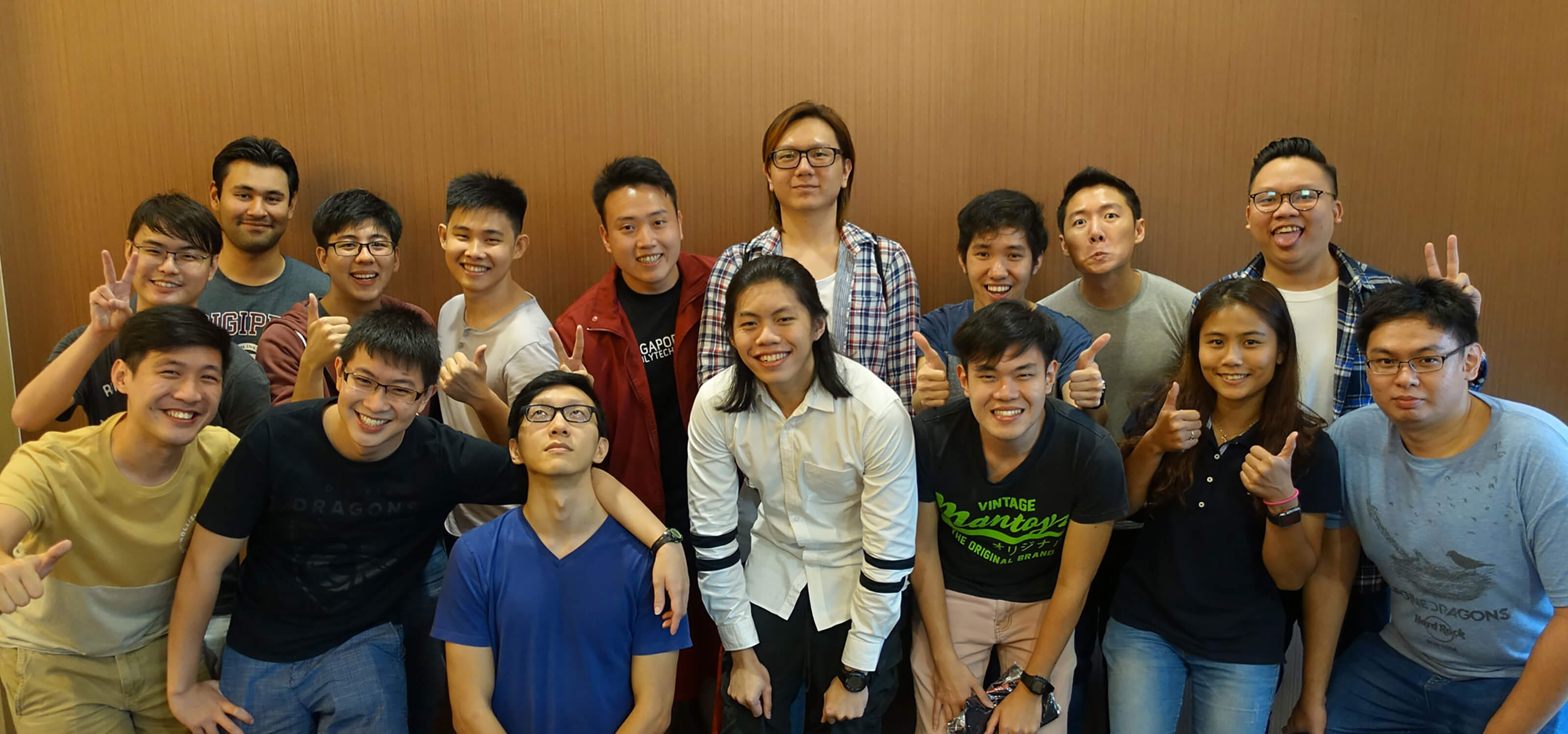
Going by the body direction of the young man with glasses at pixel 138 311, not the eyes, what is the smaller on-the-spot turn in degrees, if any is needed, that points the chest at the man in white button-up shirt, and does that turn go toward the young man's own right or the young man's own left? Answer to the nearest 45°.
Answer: approximately 45° to the young man's own left

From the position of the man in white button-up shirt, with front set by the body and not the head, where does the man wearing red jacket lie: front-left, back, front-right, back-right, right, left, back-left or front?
back-right

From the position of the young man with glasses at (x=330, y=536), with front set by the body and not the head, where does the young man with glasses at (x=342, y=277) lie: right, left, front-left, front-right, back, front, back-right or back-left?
back

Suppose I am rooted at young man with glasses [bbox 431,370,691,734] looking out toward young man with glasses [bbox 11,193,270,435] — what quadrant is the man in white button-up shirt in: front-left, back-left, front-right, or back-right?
back-right

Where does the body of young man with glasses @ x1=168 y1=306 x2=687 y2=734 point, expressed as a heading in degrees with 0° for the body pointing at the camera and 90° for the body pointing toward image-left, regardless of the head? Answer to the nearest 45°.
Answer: approximately 0°

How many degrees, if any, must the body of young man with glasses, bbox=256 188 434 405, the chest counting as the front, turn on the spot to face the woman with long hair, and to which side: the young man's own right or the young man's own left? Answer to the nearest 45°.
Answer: approximately 45° to the young man's own left
